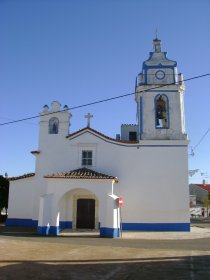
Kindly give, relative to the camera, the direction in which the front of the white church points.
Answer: facing the viewer

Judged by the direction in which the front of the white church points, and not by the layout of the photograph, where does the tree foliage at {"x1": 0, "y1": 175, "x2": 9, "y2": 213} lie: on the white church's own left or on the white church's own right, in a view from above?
on the white church's own right
